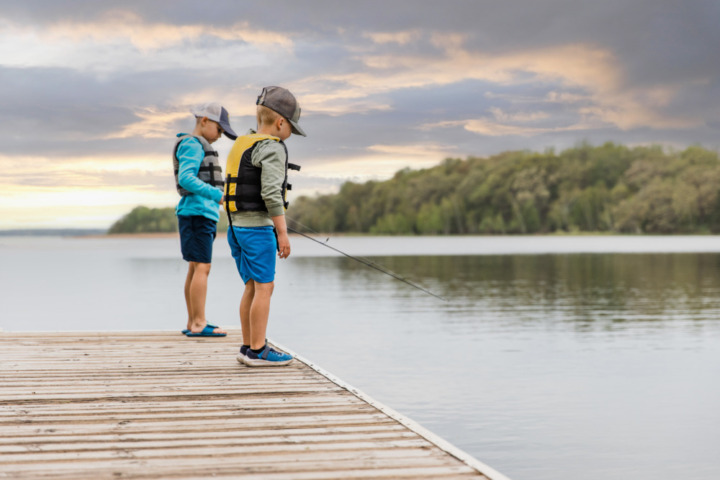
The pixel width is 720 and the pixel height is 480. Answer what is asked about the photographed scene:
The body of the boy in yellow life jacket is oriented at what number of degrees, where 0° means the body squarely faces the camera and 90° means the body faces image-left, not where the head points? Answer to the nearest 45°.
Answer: approximately 270°
